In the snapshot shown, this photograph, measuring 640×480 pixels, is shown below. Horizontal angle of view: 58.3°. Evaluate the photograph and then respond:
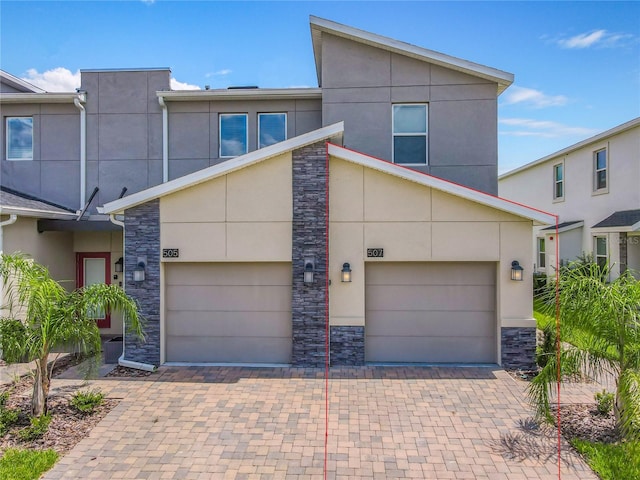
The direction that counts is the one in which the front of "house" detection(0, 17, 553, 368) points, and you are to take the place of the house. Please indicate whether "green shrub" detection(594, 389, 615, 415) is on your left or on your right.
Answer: on your left

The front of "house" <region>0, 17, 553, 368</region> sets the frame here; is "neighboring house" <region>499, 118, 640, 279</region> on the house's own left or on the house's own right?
on the house's own left

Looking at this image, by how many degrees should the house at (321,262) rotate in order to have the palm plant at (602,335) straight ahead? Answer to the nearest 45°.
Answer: approximately 45° to its left

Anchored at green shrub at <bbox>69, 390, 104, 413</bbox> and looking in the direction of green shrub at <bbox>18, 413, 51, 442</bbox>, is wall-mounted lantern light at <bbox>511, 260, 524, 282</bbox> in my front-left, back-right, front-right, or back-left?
back-left

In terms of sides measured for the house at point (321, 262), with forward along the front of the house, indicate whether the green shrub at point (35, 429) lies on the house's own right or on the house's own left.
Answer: on the house's own right

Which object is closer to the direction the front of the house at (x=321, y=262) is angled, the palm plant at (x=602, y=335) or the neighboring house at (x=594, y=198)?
the palm plant

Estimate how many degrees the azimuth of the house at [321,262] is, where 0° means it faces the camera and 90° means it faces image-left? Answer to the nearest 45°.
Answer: approximately 0°

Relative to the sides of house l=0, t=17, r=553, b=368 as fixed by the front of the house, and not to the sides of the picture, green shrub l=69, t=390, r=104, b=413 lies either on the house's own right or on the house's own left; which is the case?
on the house's own right
